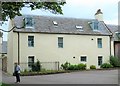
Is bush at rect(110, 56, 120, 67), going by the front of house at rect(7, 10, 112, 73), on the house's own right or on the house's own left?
on the house's own left

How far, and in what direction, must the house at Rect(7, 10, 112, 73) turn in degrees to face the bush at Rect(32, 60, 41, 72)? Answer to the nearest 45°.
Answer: approximately 45° to its right

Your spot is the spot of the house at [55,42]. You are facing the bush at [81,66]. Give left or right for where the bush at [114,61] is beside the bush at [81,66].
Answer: left

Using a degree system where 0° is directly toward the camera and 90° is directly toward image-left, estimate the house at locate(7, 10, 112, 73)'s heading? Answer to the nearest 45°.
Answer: approximately 0°
